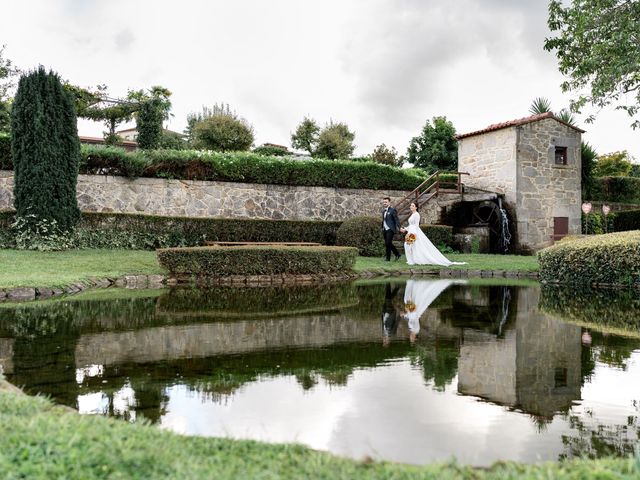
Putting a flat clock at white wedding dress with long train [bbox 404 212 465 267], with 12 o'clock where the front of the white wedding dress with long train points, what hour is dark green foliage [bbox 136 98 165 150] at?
The dark green foliage is roughly at 1 o'clock from the white wedding dress with long train.

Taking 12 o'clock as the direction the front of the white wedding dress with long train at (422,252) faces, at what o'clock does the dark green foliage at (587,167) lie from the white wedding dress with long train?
The dark green foliage is roughly at 4 o'clock from the white wedding dress with long train.

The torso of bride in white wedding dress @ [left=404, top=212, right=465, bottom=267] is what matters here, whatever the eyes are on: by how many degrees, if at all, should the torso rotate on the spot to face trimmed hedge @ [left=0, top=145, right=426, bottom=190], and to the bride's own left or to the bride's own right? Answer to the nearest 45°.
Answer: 0° — they already face it

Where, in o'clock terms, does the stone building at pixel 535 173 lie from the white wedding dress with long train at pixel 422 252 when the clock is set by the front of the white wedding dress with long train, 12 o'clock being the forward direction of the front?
The stone building is roughly at 4 o'clock from the white wedding dress with long train.

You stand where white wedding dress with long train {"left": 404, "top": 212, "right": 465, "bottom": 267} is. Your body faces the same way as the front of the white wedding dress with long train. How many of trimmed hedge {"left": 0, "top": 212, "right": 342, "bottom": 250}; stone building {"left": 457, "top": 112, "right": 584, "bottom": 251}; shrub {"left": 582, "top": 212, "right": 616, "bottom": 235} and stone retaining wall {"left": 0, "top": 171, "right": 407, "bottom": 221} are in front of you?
2

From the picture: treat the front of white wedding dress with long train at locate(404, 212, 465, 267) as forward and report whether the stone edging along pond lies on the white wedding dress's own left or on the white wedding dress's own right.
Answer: on the white wedding dress's own left

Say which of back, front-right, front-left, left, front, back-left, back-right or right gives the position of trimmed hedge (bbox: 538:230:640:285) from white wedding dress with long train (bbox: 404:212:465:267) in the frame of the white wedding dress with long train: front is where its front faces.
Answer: back-left

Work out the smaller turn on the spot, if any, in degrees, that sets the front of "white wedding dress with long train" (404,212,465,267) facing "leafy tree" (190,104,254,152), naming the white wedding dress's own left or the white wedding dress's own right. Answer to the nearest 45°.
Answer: approximately 45° to the white wedding dress's own right

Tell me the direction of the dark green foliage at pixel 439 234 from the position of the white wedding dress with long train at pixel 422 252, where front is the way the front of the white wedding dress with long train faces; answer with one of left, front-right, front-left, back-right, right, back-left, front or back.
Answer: right

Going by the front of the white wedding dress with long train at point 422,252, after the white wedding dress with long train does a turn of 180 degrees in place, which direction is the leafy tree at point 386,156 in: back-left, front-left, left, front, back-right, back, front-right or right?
left

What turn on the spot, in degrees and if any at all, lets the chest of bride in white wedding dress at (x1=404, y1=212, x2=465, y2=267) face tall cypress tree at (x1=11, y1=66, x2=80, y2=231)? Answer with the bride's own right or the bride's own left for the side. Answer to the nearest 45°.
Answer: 0° — they already face it

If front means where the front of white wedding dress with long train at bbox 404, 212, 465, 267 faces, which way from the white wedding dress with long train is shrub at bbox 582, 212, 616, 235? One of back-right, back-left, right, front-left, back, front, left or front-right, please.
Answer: back-right

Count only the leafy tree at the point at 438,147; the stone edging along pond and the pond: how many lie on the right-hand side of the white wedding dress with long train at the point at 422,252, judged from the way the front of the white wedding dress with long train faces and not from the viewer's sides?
1

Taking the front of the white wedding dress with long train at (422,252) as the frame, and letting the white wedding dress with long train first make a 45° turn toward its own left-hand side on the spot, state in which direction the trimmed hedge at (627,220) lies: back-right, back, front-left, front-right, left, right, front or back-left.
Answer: back

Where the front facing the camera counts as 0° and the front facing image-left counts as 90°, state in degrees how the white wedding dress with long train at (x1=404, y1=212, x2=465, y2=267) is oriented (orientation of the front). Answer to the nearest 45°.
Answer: approximately 90°

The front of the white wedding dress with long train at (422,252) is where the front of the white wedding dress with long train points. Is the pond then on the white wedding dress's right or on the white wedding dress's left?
on the white wedding dress's left

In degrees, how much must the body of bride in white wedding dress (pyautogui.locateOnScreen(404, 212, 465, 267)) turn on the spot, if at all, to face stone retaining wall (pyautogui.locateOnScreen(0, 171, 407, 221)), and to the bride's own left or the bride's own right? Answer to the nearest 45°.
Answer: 0° — they already face it

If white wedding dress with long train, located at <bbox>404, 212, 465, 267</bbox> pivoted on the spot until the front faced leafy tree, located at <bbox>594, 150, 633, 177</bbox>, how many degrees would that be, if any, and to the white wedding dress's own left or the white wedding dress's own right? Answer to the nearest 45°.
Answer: approximately 135° to the white wedding dress's own right
